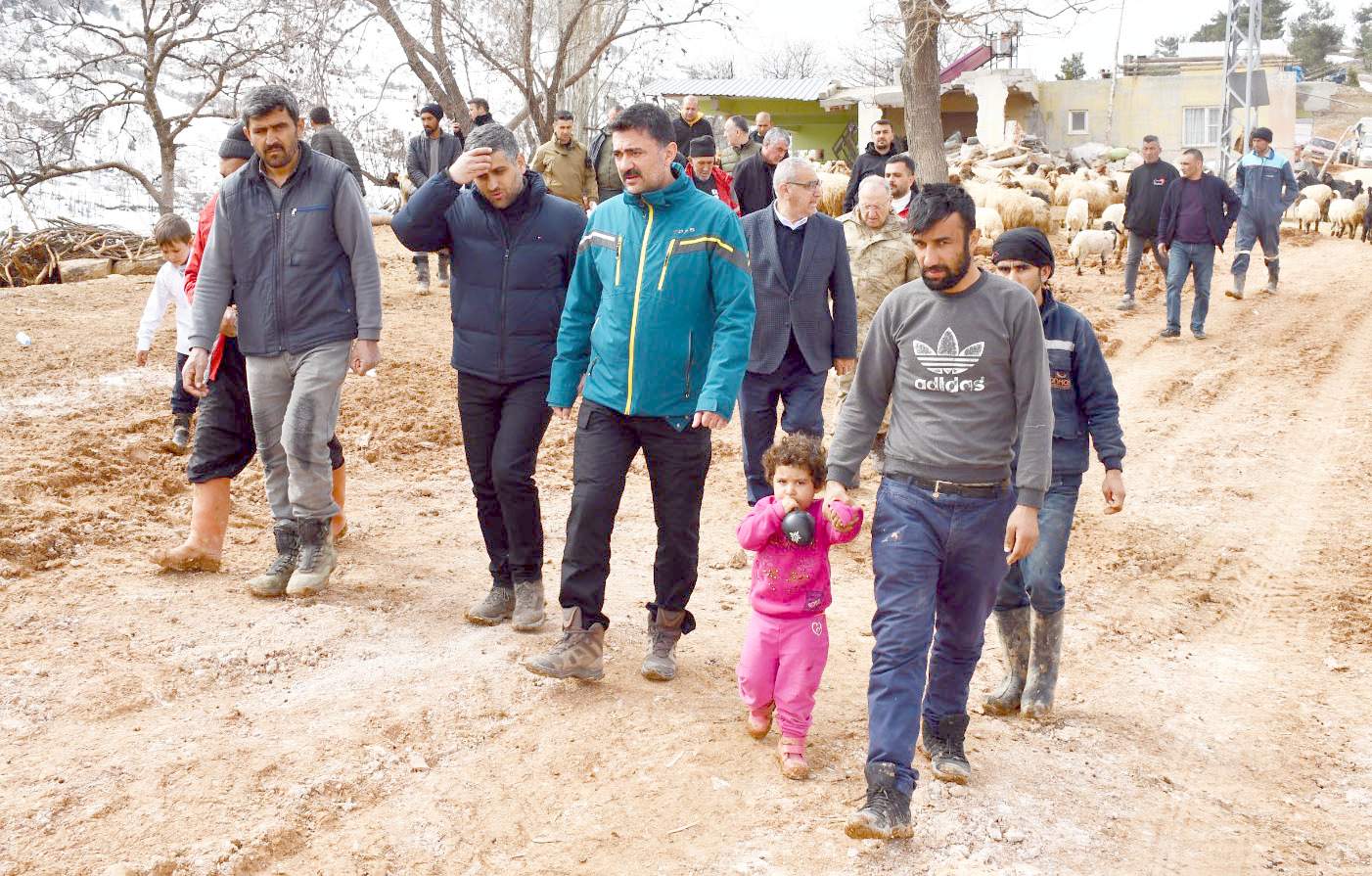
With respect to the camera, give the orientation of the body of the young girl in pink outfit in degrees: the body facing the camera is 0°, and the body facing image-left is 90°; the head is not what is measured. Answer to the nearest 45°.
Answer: approximately 0°

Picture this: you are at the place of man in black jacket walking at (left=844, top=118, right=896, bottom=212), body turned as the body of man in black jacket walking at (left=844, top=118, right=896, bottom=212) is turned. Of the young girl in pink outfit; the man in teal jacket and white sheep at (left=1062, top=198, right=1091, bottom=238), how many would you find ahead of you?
2

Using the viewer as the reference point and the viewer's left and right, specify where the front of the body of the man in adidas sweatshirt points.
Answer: facing the viewer

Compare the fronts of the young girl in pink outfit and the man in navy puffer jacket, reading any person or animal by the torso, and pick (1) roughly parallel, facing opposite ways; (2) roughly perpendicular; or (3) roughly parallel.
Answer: roughly parallel

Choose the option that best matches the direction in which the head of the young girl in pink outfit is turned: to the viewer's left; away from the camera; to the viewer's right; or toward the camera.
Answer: toward the camera

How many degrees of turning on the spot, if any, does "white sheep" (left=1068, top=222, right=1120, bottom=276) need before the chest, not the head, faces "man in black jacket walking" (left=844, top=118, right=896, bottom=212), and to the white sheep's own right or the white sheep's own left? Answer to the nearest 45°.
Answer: approximately 90° to the white sheep's own right

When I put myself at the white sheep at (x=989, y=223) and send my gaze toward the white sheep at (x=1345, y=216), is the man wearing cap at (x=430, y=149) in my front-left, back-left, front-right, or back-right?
back-right

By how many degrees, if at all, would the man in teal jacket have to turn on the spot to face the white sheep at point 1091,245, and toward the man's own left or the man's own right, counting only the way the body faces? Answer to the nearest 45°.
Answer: approximately 180°

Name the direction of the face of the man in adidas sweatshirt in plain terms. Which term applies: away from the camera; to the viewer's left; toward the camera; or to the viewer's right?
toward the camera

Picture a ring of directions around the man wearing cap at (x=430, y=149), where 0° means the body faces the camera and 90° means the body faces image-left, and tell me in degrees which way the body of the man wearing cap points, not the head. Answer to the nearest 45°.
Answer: approximately 0°

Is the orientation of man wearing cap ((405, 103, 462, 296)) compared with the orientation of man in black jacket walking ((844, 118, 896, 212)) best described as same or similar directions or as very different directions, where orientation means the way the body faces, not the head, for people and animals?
same or similar directions

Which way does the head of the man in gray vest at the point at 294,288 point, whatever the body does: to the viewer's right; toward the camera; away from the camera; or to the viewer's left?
toward the camera

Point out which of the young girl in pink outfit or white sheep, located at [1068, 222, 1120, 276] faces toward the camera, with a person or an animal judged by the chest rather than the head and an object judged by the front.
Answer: the young girl in pink outfit

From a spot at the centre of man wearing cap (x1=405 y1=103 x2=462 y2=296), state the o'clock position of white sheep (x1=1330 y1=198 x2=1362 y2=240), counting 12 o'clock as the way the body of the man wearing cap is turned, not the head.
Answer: The white sheep is roughly at 8 o'clock from the man wearing cap.

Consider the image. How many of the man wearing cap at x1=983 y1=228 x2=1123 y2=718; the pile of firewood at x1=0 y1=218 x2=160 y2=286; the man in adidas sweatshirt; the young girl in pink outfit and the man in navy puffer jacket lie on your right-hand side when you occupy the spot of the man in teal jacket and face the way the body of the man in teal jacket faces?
2

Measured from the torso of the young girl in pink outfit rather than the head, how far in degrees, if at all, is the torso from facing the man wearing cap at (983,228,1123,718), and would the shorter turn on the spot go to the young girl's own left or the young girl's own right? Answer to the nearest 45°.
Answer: approximately 135° to the young girl's own left

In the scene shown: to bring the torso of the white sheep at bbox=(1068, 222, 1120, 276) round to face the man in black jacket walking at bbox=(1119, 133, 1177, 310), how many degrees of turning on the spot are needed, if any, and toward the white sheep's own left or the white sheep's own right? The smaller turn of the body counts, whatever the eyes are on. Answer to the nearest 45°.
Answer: approximately 90° to the white sheep's own right

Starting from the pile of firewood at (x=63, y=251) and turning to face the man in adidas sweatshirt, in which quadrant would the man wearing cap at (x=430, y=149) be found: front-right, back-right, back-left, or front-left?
front-left

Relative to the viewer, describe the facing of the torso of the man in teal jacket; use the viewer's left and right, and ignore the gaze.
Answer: facing the viewer and to the left of the viewer
